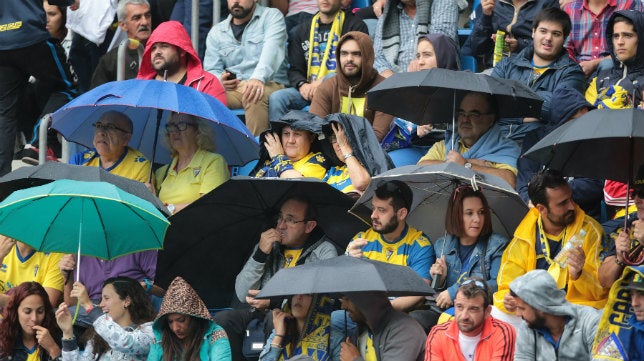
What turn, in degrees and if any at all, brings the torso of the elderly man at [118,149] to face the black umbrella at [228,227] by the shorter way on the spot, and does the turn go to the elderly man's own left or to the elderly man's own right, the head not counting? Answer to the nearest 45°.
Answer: approximately 90° to the elderly man's own left

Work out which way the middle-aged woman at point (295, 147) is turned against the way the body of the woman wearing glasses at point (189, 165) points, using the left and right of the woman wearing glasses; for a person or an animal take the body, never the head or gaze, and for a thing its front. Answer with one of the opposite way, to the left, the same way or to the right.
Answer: the same way

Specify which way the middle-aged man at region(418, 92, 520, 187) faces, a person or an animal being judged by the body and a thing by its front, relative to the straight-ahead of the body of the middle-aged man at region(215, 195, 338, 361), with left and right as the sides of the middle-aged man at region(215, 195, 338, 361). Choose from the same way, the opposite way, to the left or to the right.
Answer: the same way

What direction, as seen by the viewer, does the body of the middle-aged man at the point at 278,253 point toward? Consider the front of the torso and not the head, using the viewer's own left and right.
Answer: facing the viewer and to the left of the viewer

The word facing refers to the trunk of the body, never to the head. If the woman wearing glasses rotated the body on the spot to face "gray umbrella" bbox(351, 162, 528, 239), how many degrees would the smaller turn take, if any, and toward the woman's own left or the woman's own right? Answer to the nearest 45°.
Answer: approximately 90° to the woman's own left

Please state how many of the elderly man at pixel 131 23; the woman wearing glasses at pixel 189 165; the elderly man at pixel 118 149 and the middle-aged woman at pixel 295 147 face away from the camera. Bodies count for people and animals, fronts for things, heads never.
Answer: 0

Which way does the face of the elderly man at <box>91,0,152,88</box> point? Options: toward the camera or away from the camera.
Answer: toward the camera

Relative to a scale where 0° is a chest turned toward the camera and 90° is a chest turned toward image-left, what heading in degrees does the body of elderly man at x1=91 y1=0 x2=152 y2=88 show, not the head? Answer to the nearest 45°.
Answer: approximately 315°

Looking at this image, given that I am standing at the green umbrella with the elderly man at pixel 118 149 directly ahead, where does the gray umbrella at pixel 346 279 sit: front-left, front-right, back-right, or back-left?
back-right

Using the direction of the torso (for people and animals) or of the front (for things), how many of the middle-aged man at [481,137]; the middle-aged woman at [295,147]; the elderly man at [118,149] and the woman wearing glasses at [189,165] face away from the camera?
0

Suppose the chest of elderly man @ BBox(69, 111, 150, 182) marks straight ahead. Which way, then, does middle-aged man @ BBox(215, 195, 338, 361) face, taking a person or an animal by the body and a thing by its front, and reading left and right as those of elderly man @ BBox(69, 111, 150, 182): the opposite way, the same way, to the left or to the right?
the same way

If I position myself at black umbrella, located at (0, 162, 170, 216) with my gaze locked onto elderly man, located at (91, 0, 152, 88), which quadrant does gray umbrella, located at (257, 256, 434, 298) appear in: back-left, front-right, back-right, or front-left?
back-right

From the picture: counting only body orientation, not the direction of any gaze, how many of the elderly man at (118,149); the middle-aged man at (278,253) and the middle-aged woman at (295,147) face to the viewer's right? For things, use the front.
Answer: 0

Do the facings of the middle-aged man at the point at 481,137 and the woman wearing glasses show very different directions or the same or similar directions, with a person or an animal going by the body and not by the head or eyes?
same or similar directions
